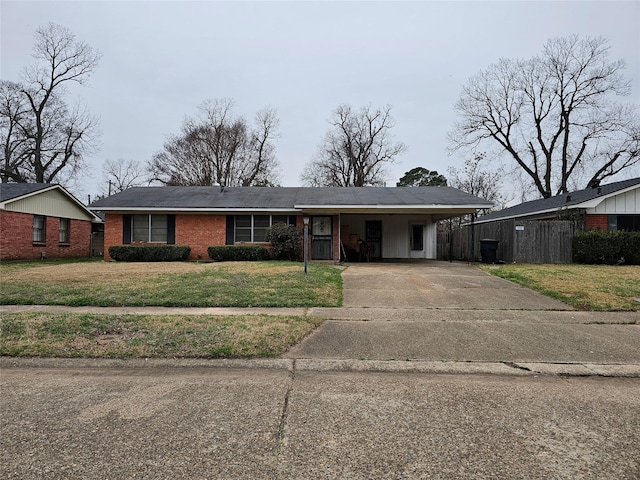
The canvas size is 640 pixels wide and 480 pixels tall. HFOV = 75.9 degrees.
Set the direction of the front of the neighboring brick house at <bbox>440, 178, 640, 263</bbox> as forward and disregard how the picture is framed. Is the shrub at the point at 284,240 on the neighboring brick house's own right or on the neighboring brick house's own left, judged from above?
on the neighboring brick house's own right

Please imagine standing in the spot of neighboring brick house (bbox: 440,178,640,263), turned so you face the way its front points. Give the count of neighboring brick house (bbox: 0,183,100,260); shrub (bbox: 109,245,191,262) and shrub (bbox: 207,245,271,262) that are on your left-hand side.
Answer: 0

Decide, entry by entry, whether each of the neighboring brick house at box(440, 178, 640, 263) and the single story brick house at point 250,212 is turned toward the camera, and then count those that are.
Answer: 2

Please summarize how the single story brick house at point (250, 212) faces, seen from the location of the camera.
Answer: facing the viewer

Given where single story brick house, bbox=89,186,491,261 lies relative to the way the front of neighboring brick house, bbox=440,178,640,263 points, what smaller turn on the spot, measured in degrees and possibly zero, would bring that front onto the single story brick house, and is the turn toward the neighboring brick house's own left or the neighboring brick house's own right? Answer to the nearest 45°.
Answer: approximately 45° to the neighboring brick house's own right

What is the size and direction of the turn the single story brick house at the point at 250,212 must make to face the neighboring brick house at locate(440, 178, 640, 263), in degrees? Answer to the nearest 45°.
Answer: approximately 90° to its left

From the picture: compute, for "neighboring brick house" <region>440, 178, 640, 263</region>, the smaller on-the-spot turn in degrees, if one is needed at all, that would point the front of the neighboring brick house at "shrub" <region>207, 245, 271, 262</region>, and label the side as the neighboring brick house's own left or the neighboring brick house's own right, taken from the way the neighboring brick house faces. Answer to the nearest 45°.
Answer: approximately 45° to the neighboring brick house's own right

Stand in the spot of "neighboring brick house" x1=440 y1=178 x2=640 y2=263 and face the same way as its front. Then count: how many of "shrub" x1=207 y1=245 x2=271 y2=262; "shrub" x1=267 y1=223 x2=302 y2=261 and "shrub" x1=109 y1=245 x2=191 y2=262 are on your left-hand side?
0
